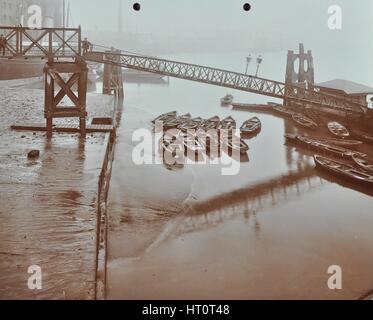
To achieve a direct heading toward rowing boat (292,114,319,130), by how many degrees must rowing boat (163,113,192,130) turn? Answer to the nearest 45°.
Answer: approximately 45° to its right

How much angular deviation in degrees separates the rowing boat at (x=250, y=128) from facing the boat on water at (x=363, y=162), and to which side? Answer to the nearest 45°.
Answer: approximately 90° to its right

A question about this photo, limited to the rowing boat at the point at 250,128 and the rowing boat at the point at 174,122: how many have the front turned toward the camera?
0

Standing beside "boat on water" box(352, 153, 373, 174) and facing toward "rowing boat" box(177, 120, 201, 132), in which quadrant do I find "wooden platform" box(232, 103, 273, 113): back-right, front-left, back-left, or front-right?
front-right

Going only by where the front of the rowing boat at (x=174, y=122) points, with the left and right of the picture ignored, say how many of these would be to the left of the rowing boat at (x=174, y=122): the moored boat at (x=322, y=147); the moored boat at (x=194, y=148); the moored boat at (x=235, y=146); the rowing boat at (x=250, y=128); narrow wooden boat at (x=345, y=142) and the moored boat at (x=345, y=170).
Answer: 0

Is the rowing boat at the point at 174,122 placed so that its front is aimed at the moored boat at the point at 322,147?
no

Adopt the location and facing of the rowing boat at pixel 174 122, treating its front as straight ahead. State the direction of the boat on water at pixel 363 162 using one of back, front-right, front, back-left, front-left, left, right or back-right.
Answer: right

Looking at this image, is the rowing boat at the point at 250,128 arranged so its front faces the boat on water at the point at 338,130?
no

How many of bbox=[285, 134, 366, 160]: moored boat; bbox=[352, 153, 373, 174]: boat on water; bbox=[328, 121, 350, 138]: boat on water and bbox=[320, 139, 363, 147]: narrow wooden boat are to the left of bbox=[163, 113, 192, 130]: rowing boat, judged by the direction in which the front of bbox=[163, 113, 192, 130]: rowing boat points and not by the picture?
0

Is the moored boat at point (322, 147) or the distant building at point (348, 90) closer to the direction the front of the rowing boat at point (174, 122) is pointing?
the distant building

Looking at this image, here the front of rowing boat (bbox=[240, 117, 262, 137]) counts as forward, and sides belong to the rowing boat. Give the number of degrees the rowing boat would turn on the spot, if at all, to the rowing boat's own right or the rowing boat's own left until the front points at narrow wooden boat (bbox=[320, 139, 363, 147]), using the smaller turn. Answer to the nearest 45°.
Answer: approximately 90° to the rowing boat's own right

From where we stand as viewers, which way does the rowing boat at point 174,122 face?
facing away from the viewer and to the right of the viewer

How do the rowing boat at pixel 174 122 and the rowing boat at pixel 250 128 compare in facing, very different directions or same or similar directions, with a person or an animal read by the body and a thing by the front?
same or similar directions

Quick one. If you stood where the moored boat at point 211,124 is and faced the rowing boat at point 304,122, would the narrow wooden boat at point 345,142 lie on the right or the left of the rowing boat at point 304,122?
right

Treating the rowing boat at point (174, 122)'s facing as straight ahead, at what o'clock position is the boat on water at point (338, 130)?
The boat on water is roughly at 2 o'clock from the rowing boat.

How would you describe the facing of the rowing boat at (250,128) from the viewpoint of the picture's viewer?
facing away from the viewer and to the right of the viewer

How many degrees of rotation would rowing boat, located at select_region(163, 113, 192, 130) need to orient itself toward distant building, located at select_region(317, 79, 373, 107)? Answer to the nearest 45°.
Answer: approximately 45° to its right

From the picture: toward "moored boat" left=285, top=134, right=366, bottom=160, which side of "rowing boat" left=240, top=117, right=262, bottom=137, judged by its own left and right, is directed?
right
